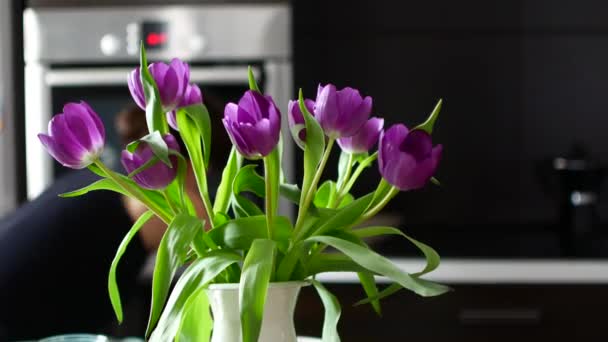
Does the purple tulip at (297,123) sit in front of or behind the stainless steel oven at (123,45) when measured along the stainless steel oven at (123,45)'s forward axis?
in front

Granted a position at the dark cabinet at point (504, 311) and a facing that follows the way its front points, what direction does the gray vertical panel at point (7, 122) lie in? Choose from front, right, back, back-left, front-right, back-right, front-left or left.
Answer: right

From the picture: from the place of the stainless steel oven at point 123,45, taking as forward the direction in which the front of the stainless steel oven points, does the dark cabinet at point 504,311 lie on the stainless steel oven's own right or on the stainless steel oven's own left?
on the stainless steel oven's own left

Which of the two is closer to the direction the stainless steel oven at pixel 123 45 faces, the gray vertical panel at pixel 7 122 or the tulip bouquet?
the tulip bouquet

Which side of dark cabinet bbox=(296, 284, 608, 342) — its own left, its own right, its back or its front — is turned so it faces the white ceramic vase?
front

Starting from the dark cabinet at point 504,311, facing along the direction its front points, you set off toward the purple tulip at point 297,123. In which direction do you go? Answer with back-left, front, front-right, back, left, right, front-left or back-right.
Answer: front

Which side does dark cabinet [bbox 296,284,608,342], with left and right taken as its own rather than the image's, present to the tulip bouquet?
front

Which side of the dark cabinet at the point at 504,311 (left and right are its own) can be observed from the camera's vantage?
front

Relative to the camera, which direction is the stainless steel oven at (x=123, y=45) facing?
toward the camera

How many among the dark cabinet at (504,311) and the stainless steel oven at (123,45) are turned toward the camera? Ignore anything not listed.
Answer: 2

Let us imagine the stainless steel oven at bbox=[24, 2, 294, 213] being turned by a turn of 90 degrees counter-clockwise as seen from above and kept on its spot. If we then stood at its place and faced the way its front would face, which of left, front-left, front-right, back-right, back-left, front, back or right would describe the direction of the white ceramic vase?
right

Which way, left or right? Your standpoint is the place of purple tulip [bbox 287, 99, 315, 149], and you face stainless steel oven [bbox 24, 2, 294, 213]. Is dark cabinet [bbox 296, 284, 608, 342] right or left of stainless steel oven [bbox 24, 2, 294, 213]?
right

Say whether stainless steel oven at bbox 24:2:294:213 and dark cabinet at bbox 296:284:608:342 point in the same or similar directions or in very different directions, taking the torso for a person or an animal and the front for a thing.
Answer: same or similar directions

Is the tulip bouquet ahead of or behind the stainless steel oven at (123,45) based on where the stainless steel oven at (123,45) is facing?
ahead

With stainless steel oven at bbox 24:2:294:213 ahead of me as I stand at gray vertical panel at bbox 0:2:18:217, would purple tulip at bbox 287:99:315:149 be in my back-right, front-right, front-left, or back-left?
front-right
